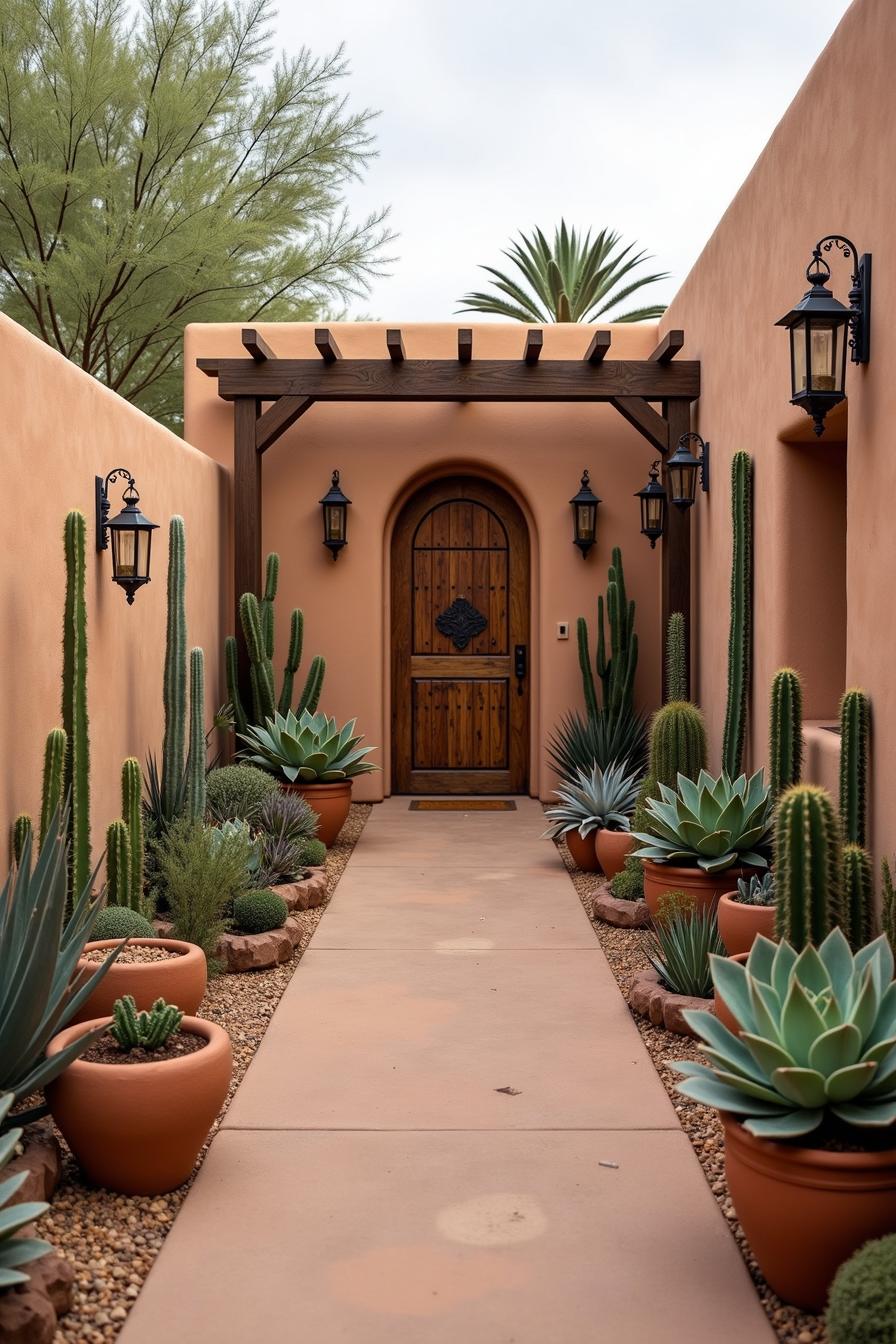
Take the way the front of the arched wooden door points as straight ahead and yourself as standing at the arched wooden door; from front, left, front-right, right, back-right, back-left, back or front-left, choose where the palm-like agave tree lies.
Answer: back

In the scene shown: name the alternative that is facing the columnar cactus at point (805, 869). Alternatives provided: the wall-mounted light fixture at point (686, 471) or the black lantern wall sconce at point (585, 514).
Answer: the black lantern wall sconce

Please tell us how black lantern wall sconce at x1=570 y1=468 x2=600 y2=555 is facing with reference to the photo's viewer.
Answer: facing the viewer

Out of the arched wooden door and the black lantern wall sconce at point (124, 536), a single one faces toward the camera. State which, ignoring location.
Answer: the arched wooden door

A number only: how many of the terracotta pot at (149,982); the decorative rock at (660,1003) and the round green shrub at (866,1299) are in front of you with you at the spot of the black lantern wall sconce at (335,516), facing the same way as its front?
3

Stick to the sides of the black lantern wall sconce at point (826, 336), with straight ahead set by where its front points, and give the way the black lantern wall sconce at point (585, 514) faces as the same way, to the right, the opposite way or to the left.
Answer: to the left

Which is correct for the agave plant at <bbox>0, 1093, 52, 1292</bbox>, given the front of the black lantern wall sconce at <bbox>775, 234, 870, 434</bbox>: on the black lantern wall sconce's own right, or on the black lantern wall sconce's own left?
on the black lantern wall sconce's own left

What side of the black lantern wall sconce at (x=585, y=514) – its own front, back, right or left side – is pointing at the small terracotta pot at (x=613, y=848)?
front

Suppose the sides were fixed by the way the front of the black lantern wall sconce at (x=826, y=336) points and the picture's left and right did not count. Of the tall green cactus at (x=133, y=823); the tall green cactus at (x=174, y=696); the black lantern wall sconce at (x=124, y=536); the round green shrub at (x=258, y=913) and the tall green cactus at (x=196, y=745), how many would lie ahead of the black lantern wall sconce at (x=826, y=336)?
5

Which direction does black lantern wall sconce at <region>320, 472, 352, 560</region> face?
toward the camera

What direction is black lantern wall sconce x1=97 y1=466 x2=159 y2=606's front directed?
to the viewer's right

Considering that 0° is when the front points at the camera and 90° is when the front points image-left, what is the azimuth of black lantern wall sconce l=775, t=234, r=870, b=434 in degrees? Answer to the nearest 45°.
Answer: approximately 90°

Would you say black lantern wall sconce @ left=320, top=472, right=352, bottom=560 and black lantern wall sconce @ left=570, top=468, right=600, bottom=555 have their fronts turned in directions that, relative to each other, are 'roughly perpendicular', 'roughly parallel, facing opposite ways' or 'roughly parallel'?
roughly parallel

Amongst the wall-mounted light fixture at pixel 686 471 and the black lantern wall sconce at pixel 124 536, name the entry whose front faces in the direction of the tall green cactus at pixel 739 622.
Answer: the black lantern wall sconce

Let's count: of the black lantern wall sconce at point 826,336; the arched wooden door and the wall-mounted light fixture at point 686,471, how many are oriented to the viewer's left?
2

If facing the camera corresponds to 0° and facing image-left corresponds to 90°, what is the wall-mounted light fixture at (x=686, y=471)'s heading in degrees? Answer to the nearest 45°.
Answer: approximately 90°
